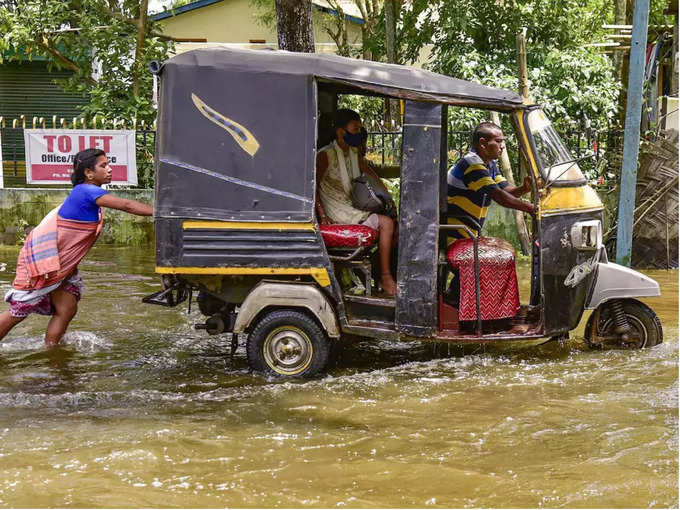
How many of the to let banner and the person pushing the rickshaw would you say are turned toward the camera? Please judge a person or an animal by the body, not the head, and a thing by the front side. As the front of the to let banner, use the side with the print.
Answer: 1

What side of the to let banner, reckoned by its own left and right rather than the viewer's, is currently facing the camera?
front

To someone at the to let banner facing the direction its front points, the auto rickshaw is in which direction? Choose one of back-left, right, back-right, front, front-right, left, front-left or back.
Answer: front

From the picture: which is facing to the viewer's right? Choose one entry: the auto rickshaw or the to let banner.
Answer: the auto rickshaw

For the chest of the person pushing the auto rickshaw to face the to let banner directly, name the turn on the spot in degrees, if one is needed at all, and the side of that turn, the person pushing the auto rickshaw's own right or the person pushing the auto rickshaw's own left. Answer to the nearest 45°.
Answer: approximately 90° to the person pushing the auto rickshaw's own left

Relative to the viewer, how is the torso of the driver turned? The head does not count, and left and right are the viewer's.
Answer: facing to the right of the viewer

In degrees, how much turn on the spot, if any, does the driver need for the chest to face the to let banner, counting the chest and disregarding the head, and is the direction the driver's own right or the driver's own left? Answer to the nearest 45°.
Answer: approximately 135° to the driver's own left

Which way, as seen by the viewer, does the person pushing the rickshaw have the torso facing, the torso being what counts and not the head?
to the viewer's right

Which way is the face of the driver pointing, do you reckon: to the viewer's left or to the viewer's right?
to the viewer's right

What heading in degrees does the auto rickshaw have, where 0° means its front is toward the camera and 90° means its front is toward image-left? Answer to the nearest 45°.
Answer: approximately 270°

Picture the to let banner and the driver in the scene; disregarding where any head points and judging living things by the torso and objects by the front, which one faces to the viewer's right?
the driver

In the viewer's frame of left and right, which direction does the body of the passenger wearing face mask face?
facing the viewer and to the right of the viewer

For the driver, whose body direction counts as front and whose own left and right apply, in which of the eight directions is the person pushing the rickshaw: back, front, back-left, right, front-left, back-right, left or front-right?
back
